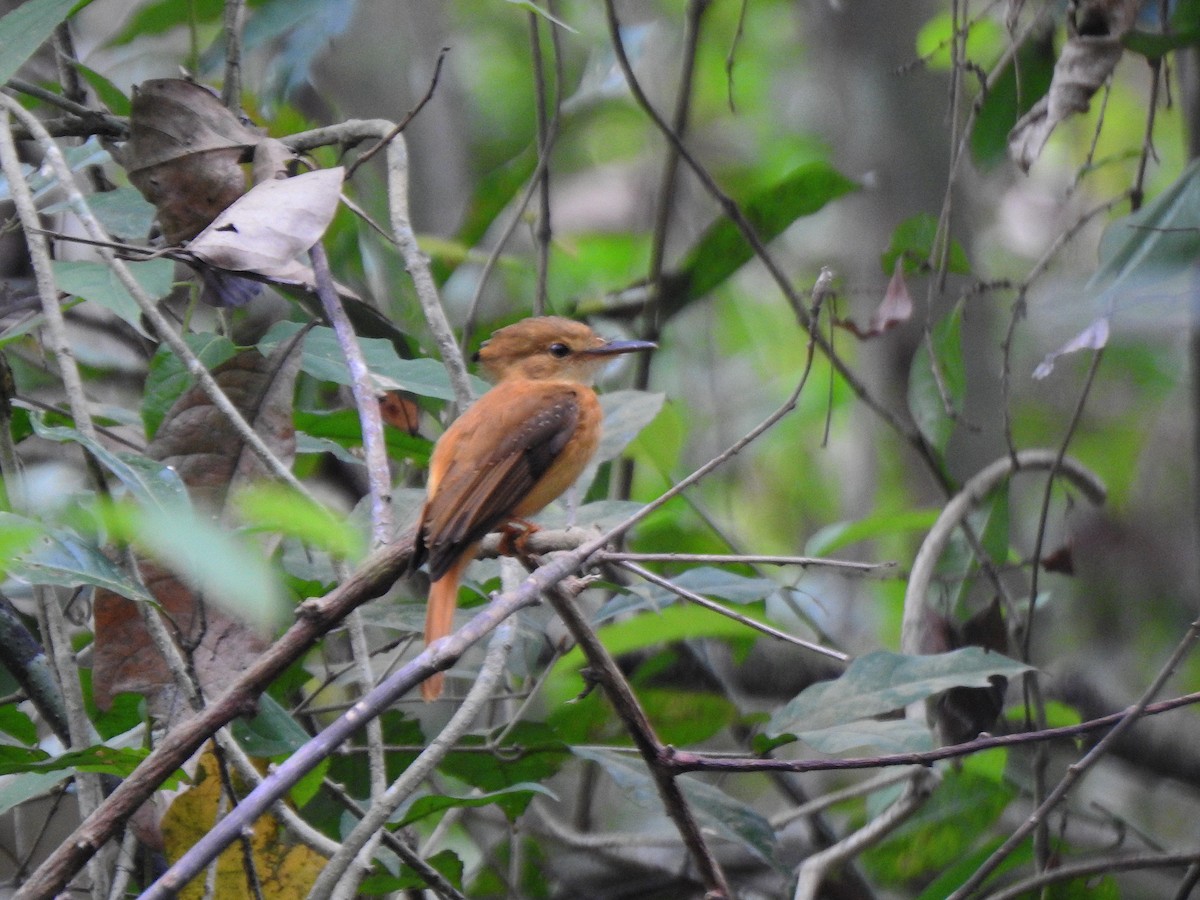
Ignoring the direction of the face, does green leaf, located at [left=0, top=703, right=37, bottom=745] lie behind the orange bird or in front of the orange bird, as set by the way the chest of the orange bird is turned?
behind

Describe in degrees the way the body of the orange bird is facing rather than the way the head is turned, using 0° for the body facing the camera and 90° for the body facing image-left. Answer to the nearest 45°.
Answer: approximately 270°

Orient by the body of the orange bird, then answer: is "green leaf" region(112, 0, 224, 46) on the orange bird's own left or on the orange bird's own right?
on the orange bird's own left

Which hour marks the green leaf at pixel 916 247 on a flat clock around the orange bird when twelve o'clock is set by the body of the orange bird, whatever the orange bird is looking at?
The green leaf is roughly at 11 o'clock from the orange bird.

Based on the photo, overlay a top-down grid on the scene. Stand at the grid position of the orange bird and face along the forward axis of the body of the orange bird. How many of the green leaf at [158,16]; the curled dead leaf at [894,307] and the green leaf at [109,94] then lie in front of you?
1

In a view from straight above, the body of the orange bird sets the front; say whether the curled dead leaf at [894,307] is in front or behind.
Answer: in front
